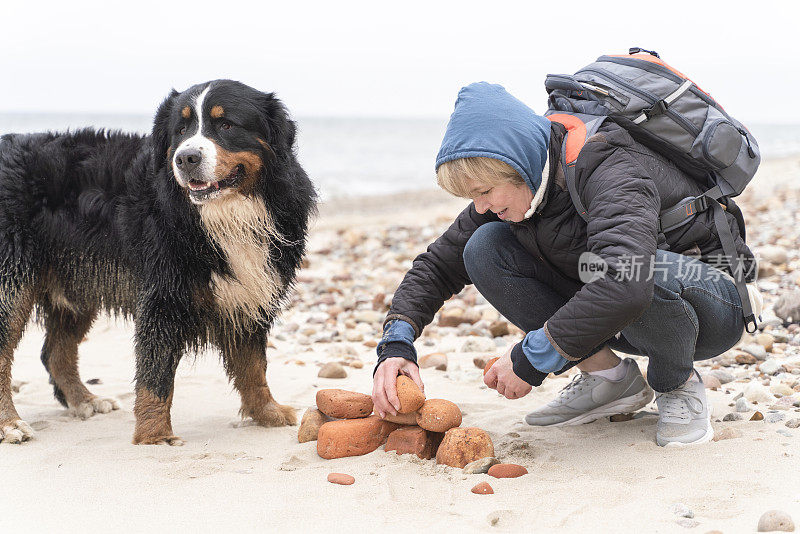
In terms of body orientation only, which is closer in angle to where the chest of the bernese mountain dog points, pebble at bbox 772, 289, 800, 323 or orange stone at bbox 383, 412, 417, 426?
the orange stone

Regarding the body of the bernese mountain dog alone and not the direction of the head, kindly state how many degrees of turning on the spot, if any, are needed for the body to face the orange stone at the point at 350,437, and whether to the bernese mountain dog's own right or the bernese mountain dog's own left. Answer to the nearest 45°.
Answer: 0° — it already faces it

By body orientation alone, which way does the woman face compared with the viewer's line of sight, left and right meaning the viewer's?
facing the viewer and to the left of the viewer

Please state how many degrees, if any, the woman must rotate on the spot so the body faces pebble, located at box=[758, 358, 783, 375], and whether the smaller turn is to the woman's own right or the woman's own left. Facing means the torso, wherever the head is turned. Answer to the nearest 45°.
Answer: approximately 180°

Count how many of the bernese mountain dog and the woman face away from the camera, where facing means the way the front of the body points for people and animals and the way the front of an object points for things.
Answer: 0

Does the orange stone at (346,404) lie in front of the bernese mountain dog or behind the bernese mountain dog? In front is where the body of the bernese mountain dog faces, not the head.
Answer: in front

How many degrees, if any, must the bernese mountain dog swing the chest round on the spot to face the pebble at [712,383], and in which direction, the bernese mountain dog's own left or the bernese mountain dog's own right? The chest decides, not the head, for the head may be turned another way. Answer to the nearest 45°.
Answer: approximately 45° to the bernese mountain dog's own left

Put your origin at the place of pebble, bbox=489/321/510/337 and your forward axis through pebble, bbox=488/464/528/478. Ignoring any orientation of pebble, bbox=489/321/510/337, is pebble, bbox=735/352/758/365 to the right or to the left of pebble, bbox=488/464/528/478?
left

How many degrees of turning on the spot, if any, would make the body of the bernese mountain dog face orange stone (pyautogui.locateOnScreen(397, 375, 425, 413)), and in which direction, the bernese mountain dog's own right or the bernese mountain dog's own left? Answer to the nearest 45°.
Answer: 0° — it already faces it

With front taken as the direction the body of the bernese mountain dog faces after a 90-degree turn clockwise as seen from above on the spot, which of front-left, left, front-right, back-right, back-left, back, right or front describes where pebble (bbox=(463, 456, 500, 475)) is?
left

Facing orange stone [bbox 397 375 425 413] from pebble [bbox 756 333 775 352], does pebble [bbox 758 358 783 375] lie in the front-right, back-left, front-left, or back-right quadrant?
front-left

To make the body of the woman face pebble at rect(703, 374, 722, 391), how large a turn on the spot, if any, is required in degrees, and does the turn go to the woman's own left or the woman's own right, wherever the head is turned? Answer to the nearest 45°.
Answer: approximately 180°

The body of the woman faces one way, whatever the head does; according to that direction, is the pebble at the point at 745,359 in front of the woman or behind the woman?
behind

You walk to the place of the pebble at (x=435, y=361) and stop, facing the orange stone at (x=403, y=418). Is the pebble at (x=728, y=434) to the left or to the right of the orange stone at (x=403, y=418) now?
left

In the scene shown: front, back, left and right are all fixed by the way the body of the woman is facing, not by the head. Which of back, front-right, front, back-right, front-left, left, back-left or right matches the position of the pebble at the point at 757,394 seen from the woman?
back

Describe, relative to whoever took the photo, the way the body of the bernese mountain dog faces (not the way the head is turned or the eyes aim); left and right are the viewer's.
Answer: facing the viewer and to the right of the viewer
